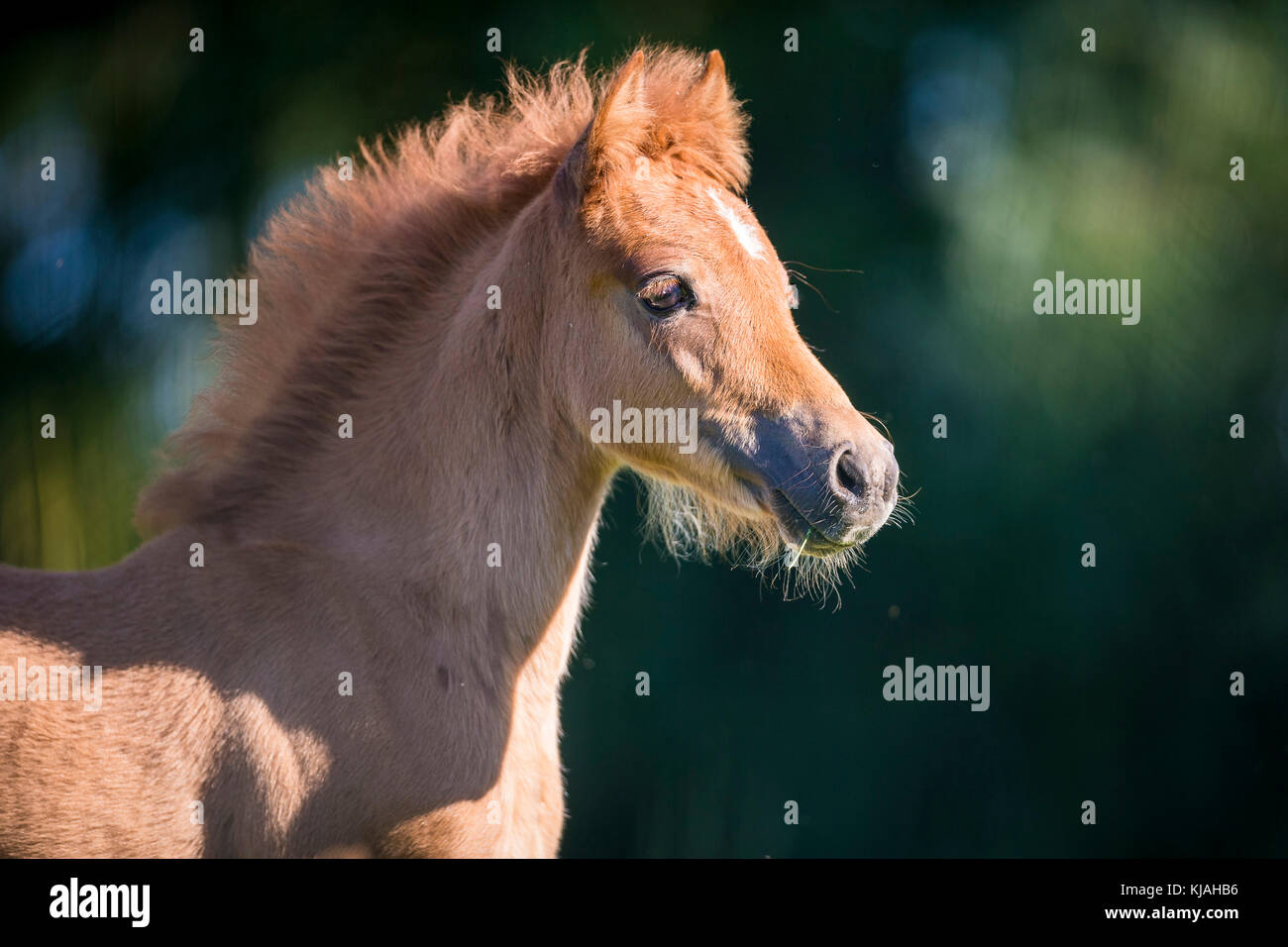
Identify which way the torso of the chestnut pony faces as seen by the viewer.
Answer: to the viewer's right
